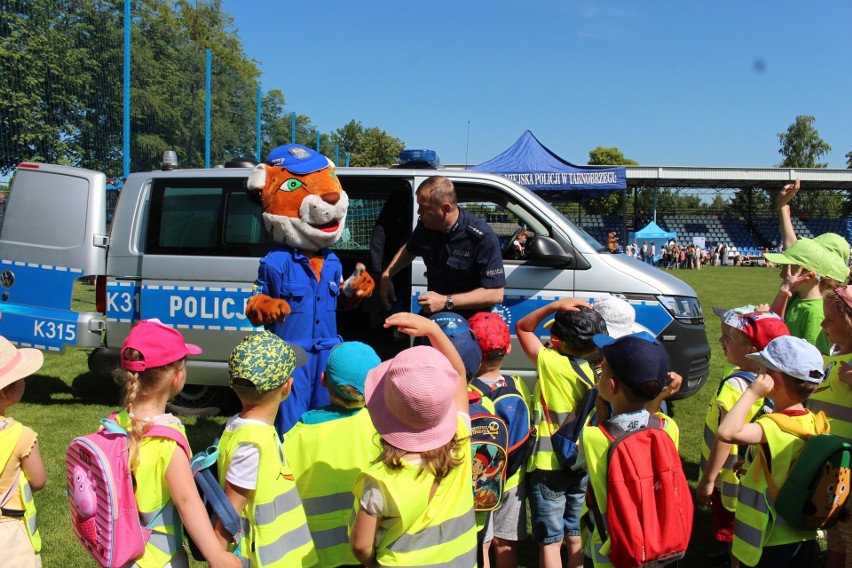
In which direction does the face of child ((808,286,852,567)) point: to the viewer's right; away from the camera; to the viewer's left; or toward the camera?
to the viewer's left

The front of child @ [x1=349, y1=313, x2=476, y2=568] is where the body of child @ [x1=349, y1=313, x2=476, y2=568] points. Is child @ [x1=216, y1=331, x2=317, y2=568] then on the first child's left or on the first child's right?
on the first child's left

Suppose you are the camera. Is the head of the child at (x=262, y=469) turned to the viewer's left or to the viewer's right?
to the viewer's right

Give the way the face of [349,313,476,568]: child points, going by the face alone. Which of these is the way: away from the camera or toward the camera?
away from the camera

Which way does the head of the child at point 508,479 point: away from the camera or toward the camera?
away from the camera

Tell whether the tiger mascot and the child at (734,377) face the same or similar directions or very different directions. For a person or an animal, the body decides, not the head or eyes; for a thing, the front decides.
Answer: very different directions

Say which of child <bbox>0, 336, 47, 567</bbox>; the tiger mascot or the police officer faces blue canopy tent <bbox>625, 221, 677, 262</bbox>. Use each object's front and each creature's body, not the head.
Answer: the child

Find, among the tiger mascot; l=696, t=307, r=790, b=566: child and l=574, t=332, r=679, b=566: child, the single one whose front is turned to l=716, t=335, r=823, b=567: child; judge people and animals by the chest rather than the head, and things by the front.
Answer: the tiger mascot

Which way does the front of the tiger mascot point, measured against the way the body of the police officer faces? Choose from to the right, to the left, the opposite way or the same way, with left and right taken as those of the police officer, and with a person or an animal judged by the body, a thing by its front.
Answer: to the left

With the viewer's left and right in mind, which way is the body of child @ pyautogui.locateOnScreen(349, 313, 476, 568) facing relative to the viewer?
facing away from the viewer

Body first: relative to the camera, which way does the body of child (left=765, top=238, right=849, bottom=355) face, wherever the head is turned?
to the viewer's left

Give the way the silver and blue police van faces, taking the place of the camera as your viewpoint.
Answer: facing to the right of the viewer

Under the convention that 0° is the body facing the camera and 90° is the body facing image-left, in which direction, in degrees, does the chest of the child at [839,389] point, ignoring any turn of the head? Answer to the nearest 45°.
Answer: approximately 90°
